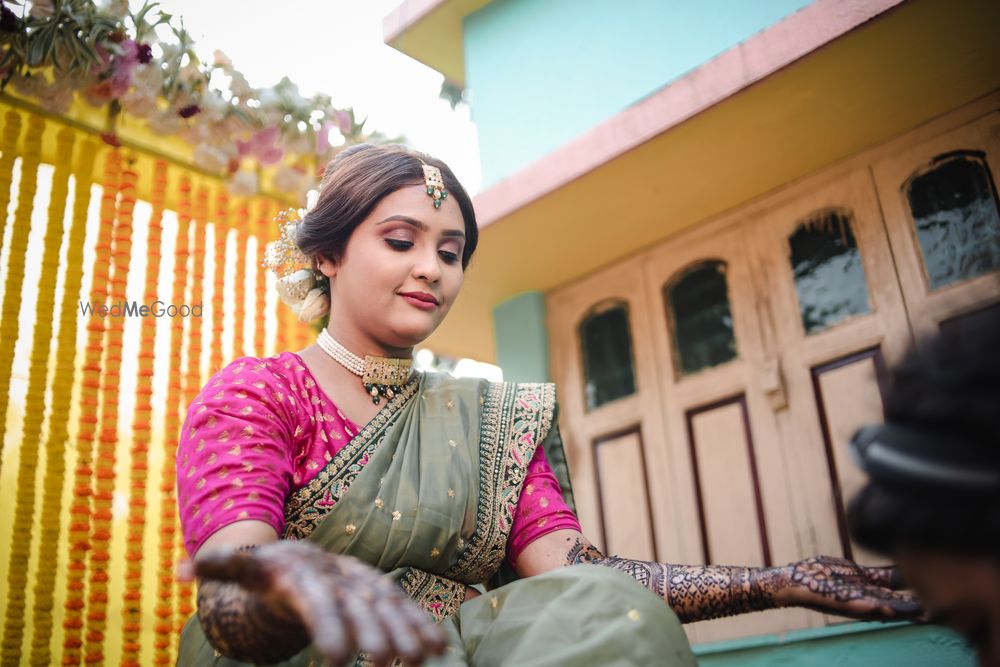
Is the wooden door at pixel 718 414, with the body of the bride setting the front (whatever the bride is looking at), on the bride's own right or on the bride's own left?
on the bride's own left

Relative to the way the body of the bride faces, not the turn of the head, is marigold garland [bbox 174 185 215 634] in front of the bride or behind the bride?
behind

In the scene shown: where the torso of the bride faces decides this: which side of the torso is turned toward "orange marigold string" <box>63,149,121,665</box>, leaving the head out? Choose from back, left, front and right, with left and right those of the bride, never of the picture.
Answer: back

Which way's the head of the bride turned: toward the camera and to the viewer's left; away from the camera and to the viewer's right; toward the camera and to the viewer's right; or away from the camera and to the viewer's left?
toward the camera and to the viewer's right

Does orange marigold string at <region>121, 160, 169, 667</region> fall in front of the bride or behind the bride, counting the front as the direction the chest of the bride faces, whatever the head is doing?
behind

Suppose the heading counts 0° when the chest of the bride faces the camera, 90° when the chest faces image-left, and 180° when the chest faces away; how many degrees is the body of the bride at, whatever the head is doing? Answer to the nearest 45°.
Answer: approximately 315°

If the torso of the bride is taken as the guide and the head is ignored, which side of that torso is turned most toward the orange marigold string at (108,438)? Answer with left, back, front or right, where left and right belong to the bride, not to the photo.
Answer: back

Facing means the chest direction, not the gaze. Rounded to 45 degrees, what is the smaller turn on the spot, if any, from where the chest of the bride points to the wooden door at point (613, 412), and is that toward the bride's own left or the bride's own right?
approximately 135° to the bride's own left

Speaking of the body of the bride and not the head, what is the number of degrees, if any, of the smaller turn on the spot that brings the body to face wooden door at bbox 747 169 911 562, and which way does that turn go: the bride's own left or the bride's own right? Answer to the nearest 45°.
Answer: approximately 90° to the bride's own left

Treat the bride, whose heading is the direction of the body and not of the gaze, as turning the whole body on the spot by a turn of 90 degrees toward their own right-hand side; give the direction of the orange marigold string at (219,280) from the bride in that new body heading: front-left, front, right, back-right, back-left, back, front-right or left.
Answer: right

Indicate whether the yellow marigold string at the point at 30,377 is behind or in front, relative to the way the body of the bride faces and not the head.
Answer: behind

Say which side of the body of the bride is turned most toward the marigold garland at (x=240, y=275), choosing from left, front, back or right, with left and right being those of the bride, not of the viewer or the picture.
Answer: back

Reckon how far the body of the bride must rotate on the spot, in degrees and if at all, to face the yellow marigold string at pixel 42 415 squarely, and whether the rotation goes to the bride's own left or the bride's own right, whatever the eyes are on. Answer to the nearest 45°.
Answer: approximately 180°
